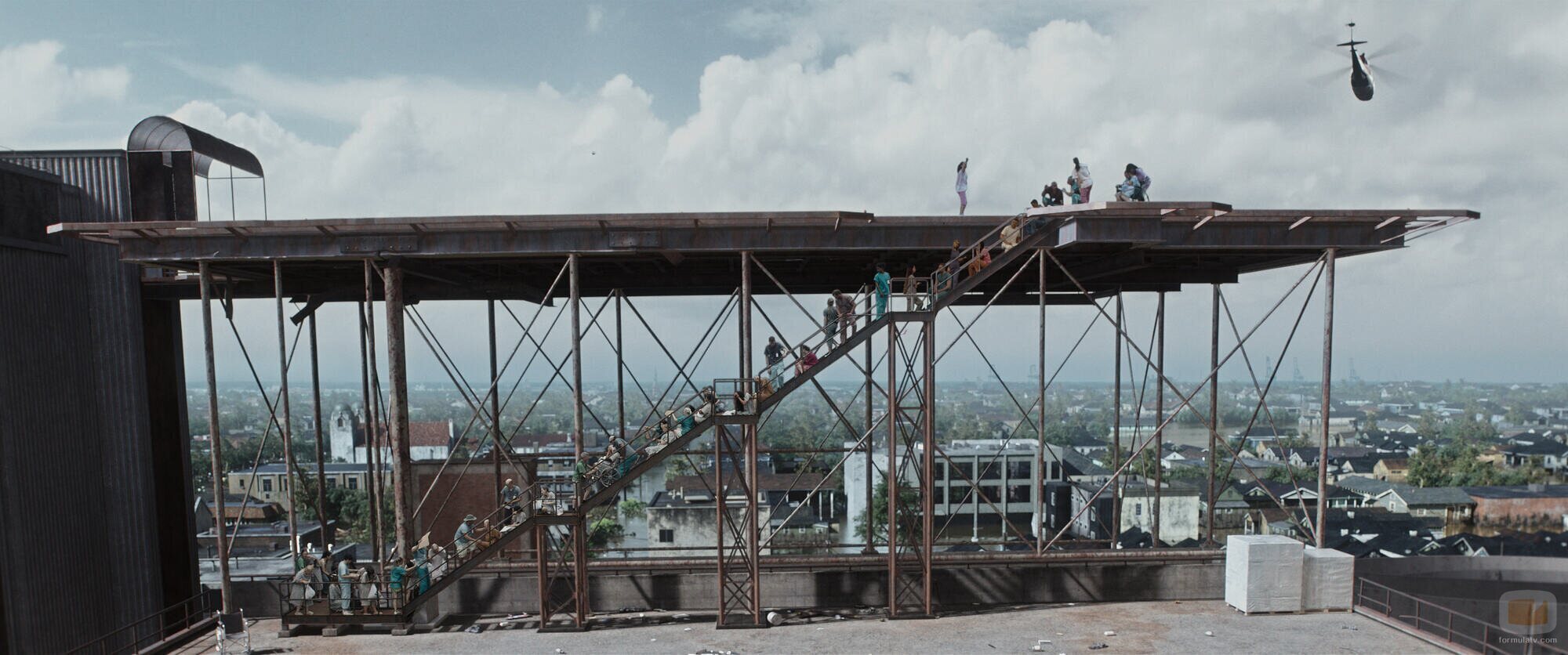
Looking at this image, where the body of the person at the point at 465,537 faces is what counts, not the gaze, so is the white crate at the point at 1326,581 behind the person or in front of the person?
in front

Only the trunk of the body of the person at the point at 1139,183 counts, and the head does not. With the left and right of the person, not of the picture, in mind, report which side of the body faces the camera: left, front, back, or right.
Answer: left

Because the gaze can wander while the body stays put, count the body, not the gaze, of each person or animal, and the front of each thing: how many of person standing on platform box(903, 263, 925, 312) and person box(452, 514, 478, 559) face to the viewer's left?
0

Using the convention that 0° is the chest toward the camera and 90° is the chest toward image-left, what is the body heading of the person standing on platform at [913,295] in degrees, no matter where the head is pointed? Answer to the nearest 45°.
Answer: approximately 270°

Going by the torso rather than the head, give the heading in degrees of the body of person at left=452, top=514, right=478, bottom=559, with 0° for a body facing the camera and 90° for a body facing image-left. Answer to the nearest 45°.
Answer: approximately 270°

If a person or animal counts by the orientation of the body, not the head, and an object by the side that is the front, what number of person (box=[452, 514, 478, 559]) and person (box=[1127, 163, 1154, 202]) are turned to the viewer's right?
1

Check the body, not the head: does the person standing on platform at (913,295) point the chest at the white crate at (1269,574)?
yes

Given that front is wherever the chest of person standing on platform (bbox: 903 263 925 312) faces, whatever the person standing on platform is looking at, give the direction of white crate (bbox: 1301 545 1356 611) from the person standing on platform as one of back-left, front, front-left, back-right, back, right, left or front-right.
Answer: front

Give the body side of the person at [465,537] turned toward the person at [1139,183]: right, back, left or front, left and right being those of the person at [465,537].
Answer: front
